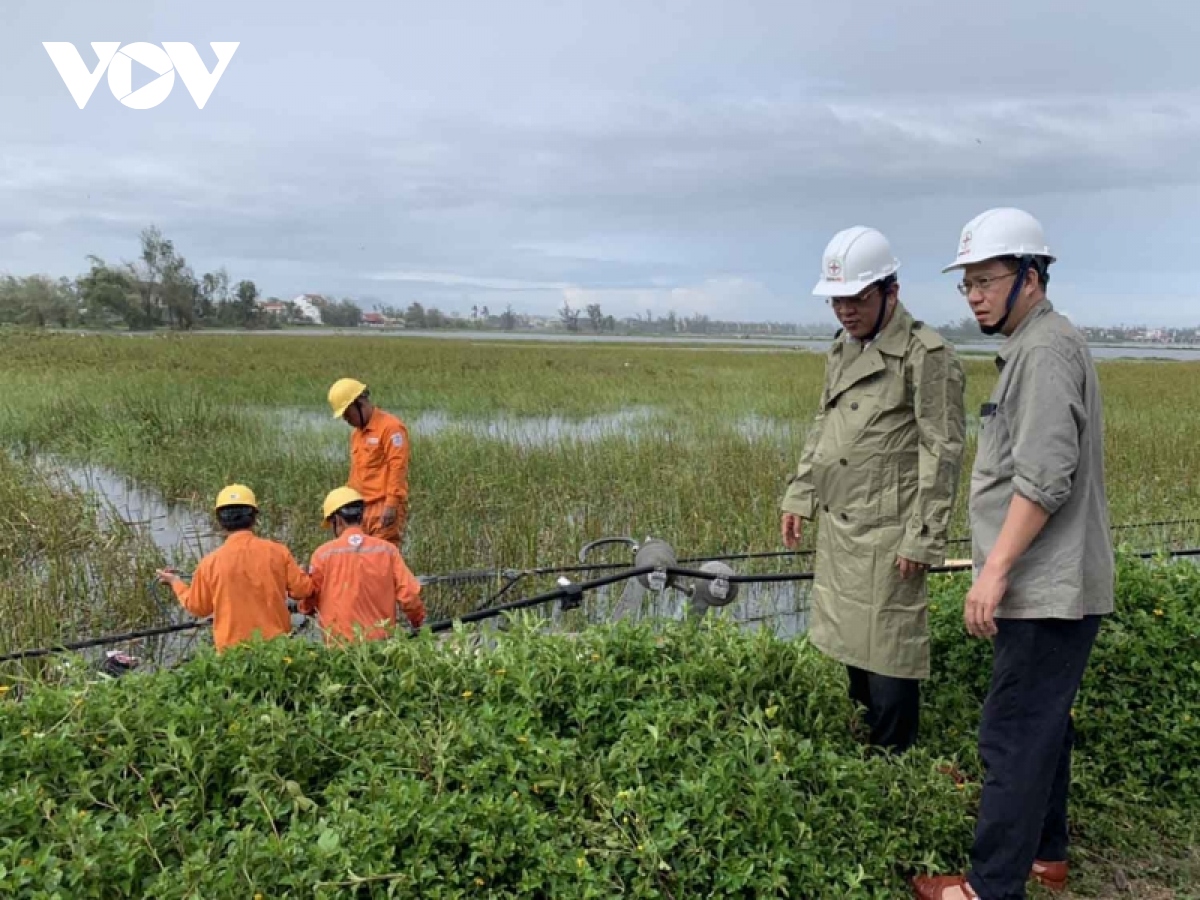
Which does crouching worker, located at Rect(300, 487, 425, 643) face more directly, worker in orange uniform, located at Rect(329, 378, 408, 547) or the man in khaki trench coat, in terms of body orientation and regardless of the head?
the worker in orange uniform

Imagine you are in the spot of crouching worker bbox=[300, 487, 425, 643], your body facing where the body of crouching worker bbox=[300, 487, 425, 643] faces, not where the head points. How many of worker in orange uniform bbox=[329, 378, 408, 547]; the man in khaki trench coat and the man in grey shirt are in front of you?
1

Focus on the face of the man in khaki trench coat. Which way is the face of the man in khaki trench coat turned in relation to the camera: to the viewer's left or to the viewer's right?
to the viewer's left

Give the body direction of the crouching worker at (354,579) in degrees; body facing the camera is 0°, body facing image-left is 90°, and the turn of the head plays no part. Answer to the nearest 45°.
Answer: approximately 180°

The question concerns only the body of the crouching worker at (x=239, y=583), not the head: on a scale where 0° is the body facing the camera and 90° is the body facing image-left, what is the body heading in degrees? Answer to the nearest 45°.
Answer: approximately 180°

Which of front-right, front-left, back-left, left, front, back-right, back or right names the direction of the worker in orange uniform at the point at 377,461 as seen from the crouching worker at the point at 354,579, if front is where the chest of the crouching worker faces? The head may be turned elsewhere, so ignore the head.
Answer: front

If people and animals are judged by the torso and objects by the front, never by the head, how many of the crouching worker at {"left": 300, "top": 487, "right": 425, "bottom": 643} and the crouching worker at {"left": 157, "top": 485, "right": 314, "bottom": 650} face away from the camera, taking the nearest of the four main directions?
2

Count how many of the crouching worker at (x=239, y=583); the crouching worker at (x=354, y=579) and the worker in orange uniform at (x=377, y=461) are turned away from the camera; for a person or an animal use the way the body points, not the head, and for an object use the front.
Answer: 2

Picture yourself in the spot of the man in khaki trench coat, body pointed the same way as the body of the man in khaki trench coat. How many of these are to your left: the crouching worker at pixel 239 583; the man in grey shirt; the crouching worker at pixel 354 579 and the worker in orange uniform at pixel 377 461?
1

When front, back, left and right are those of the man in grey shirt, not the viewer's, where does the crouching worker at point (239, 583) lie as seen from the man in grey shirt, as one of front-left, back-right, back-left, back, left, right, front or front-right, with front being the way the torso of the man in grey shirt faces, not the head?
front

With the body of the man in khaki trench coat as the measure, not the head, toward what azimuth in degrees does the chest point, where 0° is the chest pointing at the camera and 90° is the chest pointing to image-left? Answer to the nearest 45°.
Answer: approximately 45°

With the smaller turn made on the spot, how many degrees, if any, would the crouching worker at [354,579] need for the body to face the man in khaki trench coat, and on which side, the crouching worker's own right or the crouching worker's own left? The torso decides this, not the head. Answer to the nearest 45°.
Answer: approximately 135° to the crouching worker's own right

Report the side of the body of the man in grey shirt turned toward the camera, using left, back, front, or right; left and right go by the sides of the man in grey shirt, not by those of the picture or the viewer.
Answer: left

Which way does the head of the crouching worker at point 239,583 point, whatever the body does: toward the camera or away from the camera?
away from the camera
